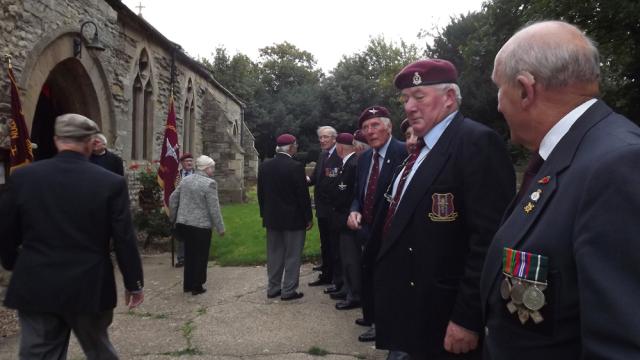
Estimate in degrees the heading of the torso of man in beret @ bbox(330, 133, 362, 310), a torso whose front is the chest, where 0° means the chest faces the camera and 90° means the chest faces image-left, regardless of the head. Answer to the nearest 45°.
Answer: approximately 90°

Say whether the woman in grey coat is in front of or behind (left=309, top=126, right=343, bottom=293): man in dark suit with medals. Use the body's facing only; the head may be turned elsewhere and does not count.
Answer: in front

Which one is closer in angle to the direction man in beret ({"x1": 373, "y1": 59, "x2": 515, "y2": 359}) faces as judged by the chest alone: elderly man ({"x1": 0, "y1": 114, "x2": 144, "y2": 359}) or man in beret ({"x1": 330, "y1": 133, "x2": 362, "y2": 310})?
the elderly man

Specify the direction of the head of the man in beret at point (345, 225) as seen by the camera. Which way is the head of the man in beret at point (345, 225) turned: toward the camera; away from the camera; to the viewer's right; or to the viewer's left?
to the viewer's left

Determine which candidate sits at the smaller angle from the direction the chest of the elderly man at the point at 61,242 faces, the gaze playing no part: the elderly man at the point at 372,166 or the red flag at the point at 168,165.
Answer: the red flag

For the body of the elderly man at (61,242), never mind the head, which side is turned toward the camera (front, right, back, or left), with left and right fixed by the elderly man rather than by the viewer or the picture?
back

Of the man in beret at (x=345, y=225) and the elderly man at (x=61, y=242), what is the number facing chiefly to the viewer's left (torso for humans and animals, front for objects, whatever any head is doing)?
1

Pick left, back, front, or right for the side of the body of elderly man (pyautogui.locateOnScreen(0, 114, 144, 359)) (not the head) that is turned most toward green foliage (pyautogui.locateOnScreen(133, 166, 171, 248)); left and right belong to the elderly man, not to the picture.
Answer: front

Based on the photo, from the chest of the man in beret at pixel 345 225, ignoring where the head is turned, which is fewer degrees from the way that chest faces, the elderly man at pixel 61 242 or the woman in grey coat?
the woman in grey coat
